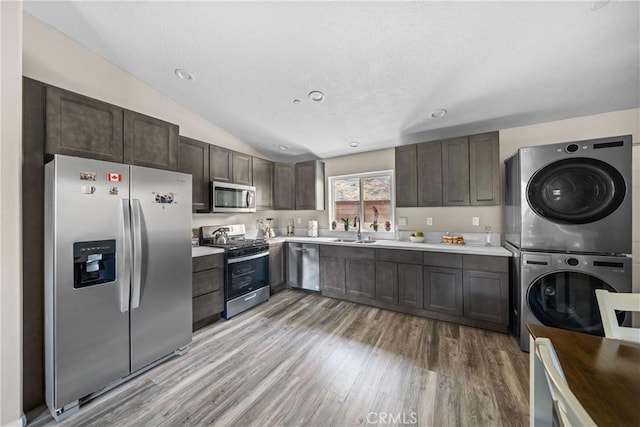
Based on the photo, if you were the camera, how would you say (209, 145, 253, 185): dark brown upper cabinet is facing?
facing the viewer and to the right of the viewer

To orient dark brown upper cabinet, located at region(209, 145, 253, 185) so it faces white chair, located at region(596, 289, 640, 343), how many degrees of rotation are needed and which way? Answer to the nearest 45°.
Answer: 0° — it already faces it

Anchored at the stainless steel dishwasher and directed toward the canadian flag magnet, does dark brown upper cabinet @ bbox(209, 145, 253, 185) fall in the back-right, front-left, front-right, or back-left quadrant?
front-right

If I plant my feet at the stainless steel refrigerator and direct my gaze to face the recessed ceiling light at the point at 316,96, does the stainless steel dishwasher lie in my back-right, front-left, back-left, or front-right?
front-left

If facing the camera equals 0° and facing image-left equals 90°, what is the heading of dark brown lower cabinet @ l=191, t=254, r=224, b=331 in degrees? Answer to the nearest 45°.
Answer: approximately 315°

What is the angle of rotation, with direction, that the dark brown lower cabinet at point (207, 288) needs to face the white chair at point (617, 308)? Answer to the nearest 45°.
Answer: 0° — it already faces it

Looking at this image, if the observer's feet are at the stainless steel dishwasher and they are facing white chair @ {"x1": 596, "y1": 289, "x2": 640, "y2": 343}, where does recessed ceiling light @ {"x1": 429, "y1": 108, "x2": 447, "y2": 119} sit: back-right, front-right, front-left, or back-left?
front-left

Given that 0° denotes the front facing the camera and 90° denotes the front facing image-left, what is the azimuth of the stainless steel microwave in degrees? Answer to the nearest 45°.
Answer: approximately 315°

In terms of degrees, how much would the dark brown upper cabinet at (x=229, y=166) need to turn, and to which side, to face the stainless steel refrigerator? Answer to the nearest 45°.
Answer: approximately 90° to its right

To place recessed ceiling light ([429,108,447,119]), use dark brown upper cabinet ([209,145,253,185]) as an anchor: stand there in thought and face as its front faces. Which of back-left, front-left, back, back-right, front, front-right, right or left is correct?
front

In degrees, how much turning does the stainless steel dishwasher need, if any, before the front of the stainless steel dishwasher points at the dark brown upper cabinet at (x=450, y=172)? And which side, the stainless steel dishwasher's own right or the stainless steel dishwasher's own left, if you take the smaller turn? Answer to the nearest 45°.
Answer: approximately 90° to the stainless steel dishwasher's own left
